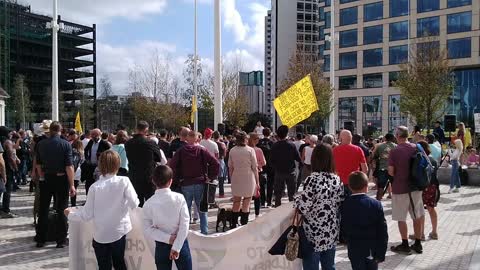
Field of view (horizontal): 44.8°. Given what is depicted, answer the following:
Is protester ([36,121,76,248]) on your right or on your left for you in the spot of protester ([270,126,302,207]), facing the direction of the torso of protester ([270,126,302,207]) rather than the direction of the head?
on your left

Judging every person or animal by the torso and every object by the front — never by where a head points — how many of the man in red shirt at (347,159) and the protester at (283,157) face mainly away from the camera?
2

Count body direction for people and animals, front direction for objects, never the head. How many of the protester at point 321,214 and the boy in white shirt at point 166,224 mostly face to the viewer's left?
0

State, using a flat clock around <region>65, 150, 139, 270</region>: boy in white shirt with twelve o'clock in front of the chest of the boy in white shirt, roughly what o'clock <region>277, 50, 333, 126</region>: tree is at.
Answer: The tree is roughly at 1 o'clock from the boy in white shirt.

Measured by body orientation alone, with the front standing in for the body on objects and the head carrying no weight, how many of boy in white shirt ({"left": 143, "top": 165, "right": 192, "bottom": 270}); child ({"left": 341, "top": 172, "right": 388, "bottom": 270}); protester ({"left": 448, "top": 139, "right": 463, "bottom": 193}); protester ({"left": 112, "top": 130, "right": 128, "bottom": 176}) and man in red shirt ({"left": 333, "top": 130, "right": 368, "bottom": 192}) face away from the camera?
4

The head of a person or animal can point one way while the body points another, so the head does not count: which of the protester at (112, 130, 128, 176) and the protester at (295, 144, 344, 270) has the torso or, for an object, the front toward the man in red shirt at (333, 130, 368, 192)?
the protester at (295, 144, 344, 270)

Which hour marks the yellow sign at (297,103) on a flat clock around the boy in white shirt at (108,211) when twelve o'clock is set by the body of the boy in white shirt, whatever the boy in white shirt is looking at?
The yellow sign is roughly at 1 o'clock from the boy in white shirt.

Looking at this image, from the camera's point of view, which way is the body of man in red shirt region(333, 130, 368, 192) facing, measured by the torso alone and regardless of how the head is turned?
away from the camera

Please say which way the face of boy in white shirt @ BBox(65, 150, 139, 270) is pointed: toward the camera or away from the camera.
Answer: away from the camera

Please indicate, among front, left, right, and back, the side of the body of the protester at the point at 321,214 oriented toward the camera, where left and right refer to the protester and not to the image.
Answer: back

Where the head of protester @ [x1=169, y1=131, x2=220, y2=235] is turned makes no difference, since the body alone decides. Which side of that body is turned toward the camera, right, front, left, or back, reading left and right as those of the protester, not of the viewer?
back

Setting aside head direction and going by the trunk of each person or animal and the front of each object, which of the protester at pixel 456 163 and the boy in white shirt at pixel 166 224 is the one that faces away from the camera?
the boy in white shirt

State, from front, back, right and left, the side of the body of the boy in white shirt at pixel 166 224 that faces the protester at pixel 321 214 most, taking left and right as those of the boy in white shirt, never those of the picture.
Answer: right

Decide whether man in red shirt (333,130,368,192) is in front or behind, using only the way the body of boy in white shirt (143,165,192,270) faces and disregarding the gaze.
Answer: in front

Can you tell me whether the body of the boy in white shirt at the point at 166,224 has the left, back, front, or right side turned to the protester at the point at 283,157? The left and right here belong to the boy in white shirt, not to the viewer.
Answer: front

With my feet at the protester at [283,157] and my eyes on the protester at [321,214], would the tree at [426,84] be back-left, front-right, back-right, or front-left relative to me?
back-left

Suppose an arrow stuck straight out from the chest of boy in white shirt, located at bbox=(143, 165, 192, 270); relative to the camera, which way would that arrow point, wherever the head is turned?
away from the camera

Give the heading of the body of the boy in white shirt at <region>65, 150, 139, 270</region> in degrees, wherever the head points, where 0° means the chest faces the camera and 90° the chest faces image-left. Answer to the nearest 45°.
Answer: approximately 180°
